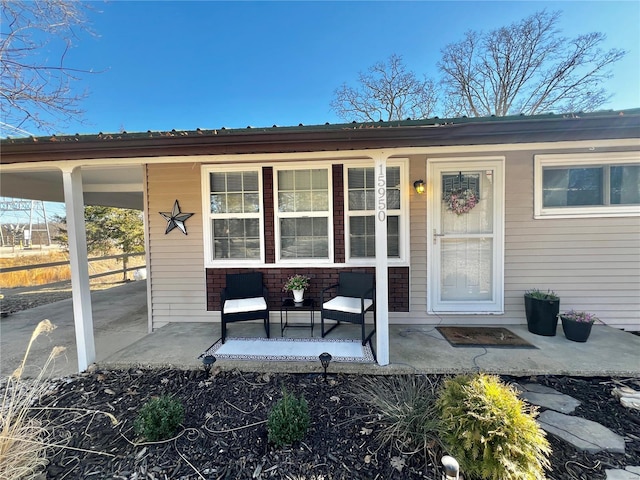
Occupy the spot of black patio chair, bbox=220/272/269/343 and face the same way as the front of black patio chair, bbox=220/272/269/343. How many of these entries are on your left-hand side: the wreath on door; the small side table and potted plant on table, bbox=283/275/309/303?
3

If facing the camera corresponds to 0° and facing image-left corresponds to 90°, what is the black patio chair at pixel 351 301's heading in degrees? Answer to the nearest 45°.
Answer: approximately 45°

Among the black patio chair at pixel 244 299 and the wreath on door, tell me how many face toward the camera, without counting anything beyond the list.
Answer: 2

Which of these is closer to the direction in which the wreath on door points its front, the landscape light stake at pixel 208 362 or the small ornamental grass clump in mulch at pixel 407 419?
the small ornamental grass clump in mulch

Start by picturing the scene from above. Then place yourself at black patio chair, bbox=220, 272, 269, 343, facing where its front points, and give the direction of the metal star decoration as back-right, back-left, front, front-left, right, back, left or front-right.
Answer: back-right

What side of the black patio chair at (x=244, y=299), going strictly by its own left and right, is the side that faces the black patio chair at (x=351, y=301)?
left

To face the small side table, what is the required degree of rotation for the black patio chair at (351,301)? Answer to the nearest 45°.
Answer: approximately 45° to its right

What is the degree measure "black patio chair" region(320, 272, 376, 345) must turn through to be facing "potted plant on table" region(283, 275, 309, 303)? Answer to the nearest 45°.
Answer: approximately 90° to its right

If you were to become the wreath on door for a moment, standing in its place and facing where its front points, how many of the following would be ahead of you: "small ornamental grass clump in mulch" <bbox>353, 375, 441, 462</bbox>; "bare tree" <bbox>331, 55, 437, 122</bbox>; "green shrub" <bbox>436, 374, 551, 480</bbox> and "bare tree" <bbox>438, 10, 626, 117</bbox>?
2
